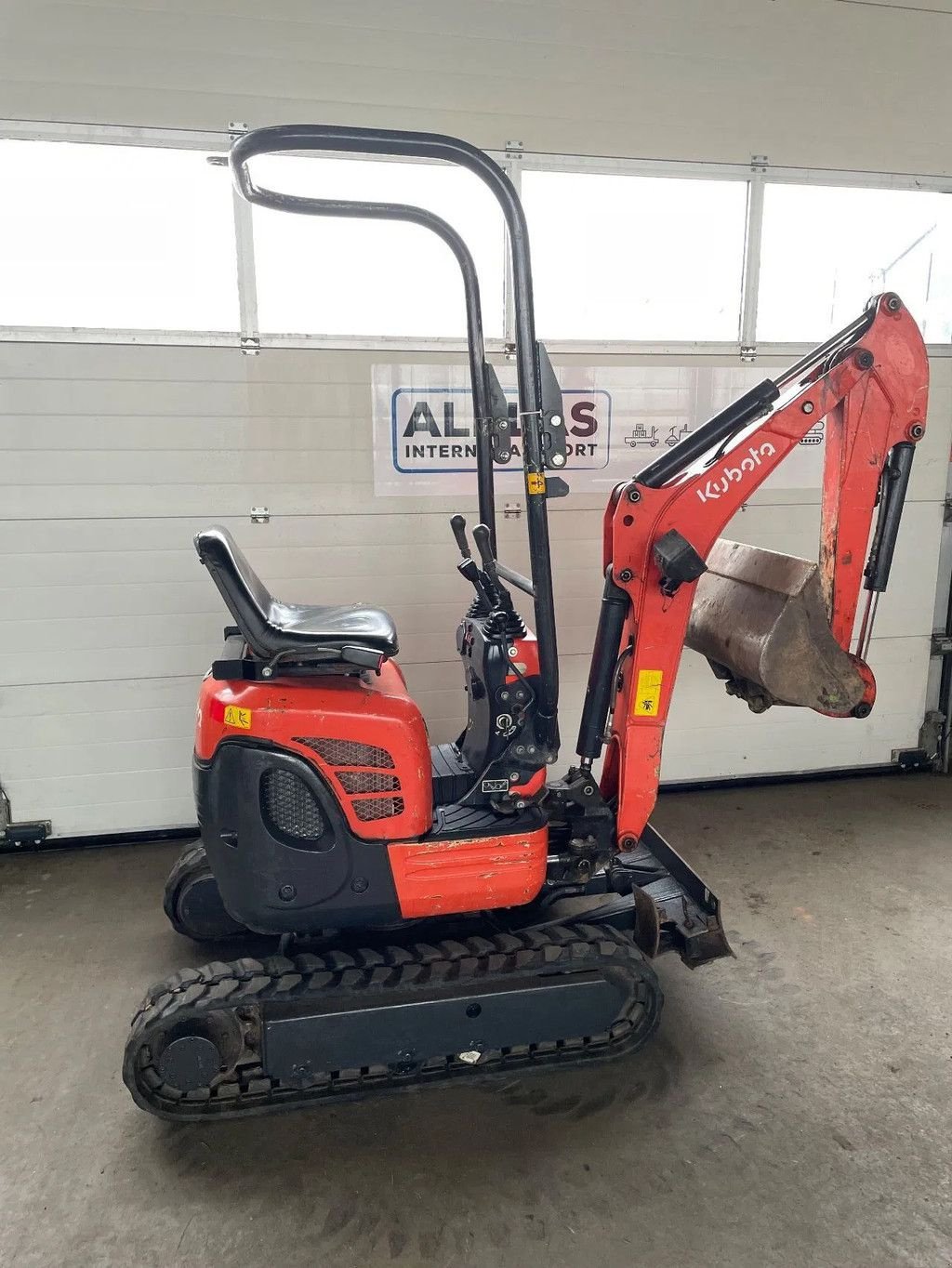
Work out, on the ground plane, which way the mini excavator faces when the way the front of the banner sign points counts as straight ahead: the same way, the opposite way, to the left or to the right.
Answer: to the left

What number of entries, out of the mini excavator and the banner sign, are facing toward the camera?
1

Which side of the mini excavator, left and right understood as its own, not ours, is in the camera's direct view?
right

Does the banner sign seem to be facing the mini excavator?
yes

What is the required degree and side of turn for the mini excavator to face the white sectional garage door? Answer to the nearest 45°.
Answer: approximately 135° to its left

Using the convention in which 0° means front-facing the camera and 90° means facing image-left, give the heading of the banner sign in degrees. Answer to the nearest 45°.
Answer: approximately 0°
